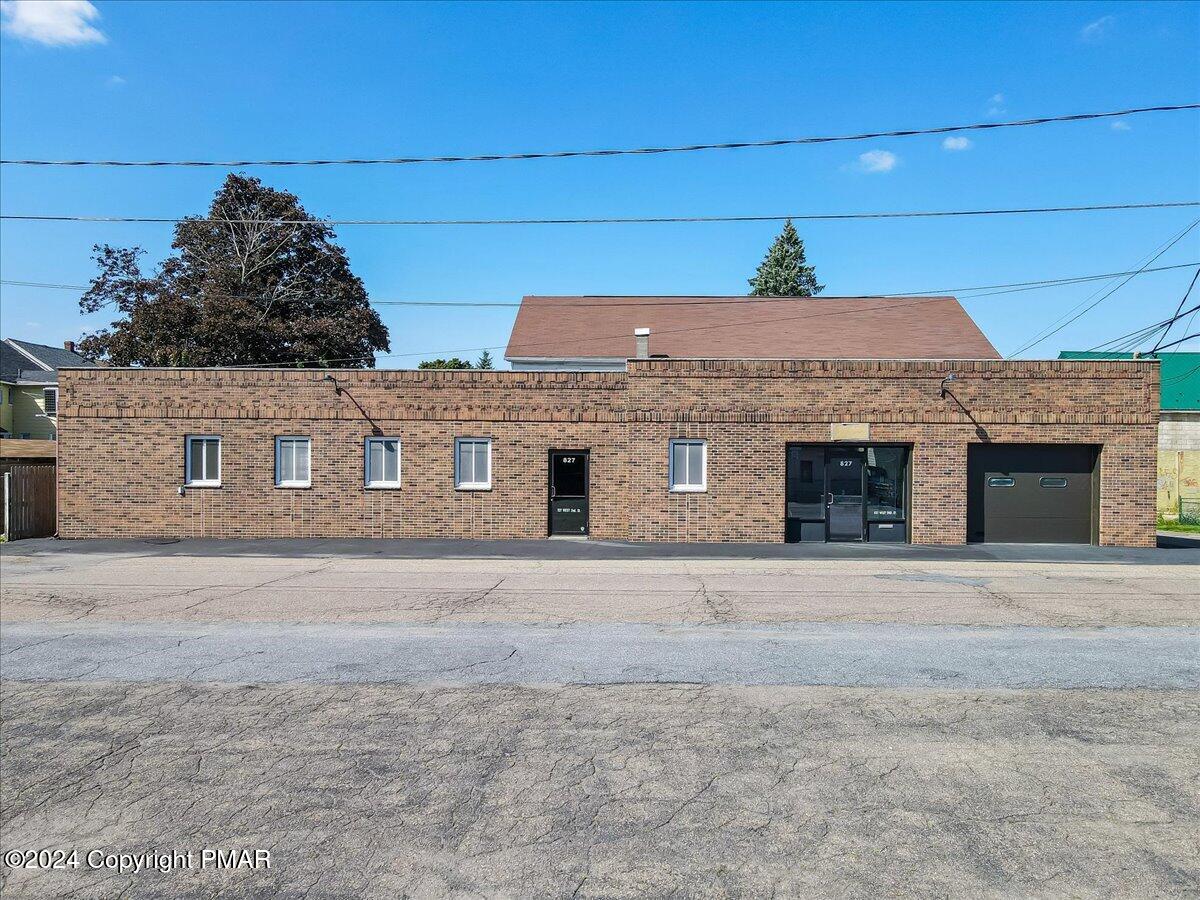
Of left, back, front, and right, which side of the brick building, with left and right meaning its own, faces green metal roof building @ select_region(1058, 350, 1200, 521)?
left

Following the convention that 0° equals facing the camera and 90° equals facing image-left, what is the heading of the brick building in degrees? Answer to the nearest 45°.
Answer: approximately 0°

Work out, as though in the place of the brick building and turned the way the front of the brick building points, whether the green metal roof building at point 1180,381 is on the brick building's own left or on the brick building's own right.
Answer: on the brick building's own left

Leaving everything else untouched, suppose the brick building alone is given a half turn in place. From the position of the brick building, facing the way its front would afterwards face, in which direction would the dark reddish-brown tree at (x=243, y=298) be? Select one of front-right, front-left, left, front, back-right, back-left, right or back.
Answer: front-left

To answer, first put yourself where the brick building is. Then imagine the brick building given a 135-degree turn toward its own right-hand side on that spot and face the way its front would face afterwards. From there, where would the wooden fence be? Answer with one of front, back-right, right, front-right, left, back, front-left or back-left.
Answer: front-left
